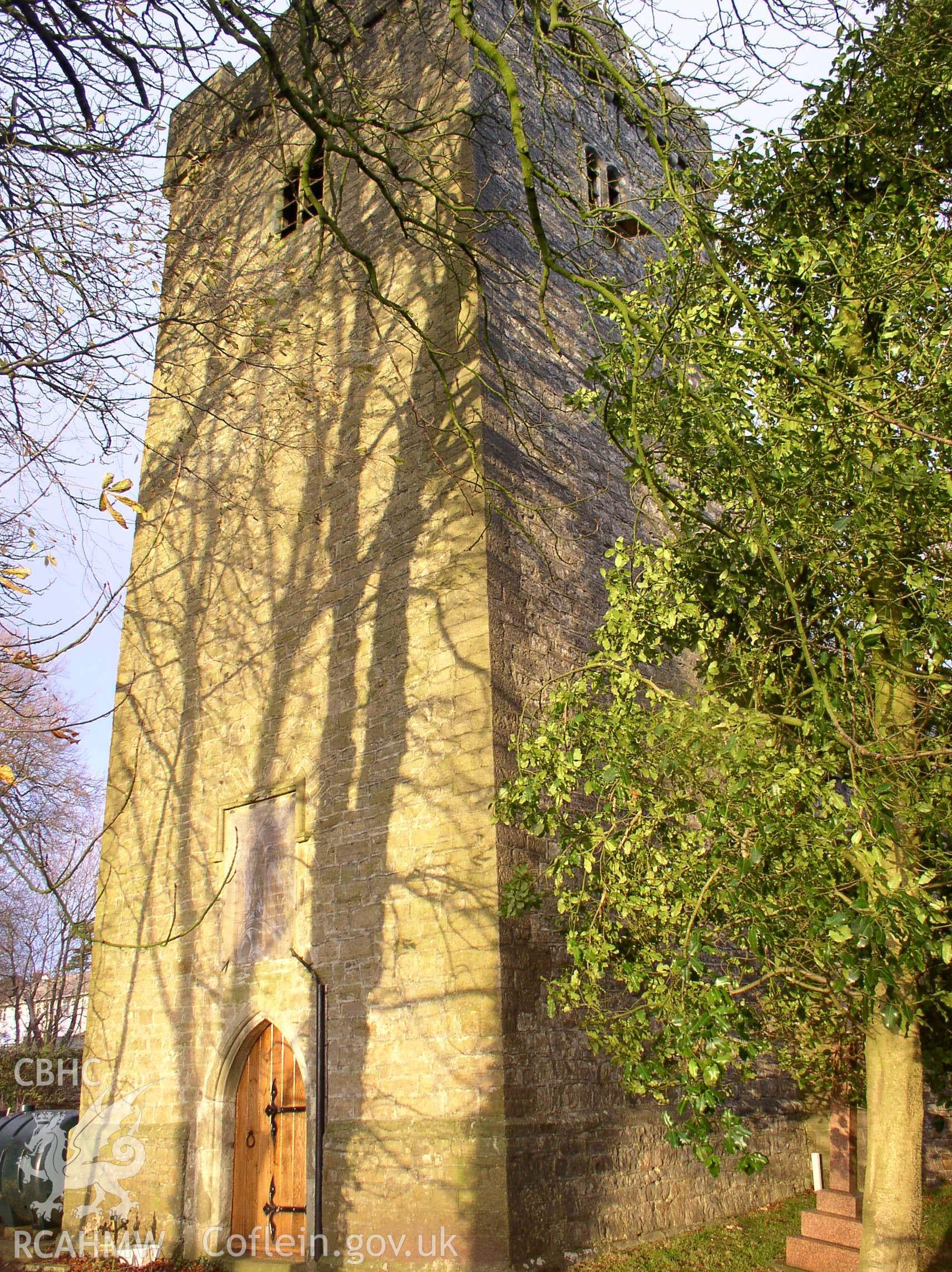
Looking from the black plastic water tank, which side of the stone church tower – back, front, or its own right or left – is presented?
right

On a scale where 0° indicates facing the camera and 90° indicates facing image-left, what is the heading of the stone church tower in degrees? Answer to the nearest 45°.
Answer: approximately 45°

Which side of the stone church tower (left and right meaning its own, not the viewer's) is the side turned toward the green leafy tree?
left
